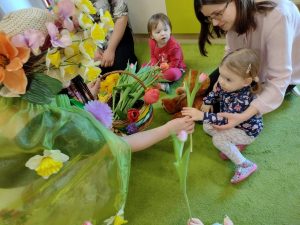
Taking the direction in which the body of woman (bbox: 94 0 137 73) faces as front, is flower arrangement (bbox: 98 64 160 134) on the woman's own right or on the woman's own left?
on the woman's own left

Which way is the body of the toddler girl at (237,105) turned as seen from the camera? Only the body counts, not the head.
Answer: to the viewer's left

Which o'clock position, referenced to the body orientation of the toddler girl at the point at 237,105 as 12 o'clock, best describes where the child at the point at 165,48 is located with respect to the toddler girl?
The child is roughly at 2 o'clock from the toddler girl.

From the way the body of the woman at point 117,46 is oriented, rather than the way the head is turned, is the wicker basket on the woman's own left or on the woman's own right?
on the woman's own left

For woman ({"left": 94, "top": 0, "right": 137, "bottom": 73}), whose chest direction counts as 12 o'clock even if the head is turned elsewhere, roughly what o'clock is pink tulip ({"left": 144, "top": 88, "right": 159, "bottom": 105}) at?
The pink tulip is roughly at 10 o'clock from the woman.

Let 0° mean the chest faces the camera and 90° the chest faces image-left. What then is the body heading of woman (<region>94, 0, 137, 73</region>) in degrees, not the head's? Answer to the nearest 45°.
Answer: approximately 45°
